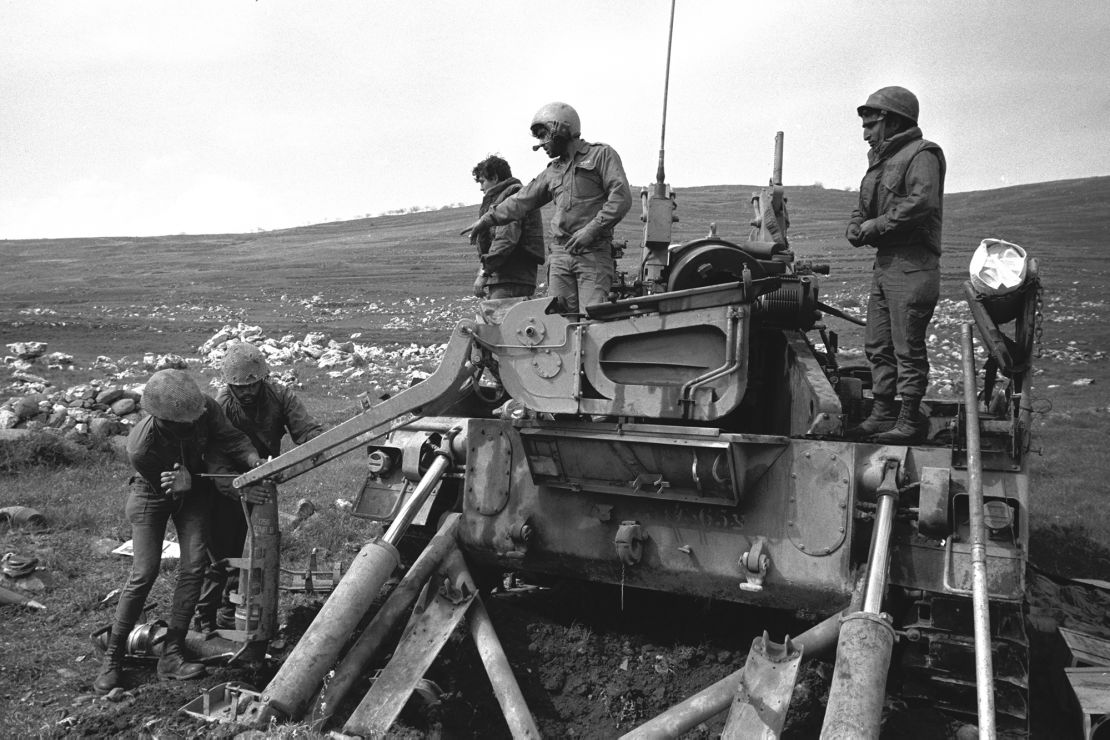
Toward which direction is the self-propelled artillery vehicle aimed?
away from the camera

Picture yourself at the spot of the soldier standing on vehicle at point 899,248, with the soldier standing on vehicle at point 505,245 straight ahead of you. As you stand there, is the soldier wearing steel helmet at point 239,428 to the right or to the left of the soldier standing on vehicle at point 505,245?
left

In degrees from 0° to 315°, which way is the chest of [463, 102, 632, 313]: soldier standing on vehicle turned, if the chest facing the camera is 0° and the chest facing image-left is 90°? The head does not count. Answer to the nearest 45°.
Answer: approximately 45°

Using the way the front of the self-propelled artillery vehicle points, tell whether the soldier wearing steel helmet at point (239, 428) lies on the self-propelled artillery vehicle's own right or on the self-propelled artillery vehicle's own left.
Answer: on the self-propelled artillery vehicle's own left

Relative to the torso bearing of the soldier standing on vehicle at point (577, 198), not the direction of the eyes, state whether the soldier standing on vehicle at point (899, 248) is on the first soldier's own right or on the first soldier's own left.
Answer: on the first soldier's own left

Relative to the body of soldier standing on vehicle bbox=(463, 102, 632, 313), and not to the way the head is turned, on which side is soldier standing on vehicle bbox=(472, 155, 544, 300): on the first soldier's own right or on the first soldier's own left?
on the first soldier's own right

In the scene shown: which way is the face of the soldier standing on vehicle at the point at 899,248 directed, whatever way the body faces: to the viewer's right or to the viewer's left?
to the viewer's left
